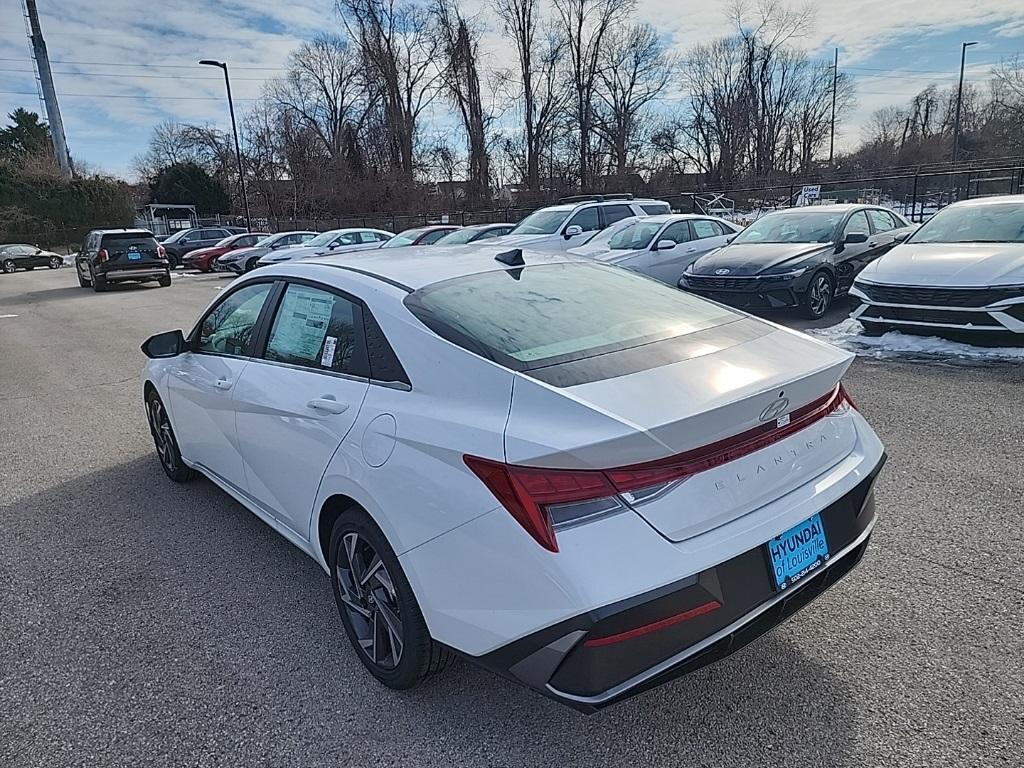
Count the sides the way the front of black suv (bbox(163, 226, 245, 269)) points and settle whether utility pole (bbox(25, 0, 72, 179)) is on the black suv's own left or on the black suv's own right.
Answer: on the black suv's own right

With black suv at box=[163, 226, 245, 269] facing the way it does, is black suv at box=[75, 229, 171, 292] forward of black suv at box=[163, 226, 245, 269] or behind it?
forward

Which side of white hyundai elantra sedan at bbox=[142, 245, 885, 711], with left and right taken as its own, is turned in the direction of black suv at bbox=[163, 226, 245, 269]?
front

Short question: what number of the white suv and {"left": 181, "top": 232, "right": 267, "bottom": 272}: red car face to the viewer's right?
0

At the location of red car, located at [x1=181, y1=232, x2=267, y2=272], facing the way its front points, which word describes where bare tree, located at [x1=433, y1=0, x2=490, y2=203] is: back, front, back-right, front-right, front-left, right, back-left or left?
back

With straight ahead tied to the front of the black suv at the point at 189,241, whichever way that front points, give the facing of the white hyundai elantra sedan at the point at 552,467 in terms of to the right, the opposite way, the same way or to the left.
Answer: to the right

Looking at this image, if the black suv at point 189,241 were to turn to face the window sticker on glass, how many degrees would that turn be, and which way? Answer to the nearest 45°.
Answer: approximately 45° to its left

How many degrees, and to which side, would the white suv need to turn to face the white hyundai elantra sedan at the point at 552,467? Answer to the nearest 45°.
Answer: approximately 45° to its left

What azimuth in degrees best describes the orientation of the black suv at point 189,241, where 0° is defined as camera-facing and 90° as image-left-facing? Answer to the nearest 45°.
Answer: approximately 45°

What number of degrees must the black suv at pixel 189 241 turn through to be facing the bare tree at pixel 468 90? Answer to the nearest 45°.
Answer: approximately 180°

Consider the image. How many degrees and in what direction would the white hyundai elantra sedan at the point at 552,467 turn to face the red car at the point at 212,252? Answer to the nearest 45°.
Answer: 0° — it already faces it

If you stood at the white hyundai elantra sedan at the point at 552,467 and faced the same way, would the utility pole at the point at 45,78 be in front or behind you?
in front

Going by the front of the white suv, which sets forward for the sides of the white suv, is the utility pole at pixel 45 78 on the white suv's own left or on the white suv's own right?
on the white suv's own right

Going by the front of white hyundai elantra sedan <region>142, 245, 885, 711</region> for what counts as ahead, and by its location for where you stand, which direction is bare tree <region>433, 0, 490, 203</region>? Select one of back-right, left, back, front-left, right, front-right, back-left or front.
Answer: front-right

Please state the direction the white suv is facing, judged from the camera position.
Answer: facing the viewer and to the left of the viewer

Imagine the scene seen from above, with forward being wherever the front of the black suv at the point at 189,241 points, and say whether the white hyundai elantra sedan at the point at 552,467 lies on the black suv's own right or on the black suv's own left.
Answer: on the black suv's own left
